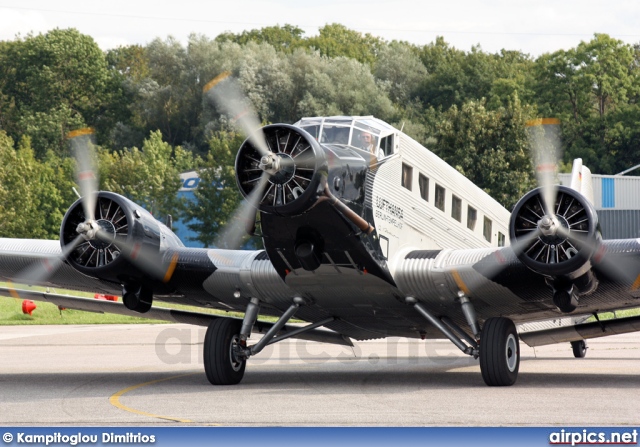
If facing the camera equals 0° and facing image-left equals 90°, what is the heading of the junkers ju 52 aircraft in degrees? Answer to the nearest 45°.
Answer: approximately 45°

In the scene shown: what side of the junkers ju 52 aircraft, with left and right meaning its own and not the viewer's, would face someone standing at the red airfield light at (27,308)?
right
